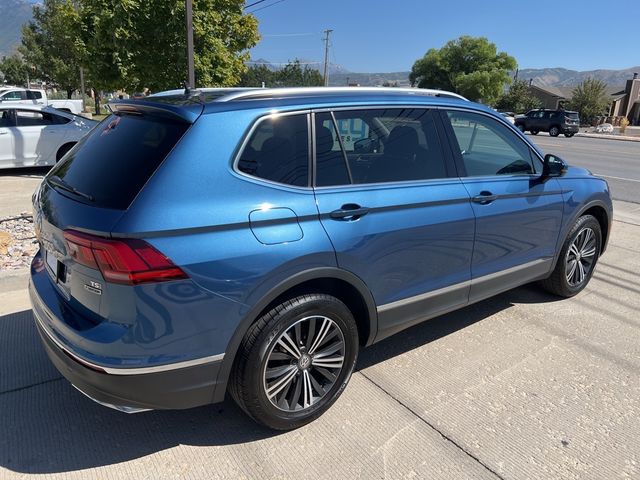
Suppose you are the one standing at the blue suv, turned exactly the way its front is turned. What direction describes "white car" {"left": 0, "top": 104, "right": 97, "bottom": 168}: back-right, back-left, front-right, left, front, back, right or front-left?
left

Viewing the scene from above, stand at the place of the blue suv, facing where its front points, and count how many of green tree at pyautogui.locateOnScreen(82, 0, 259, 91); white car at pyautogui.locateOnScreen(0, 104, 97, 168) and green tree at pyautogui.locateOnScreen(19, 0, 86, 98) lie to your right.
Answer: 0

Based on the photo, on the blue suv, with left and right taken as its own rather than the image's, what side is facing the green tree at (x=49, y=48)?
left

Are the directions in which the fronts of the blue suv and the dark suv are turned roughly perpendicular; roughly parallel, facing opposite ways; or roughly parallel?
roughly perpendicular

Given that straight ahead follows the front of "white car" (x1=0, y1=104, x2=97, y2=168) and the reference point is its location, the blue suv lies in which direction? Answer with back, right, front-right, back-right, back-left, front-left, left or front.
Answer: left

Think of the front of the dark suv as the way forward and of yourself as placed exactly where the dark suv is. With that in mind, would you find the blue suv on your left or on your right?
on your left

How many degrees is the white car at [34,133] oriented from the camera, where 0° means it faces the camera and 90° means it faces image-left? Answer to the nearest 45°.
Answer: approximately 90°

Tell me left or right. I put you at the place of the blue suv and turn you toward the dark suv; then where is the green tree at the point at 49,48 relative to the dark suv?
left

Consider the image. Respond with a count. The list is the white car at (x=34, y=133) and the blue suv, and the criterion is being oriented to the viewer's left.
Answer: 1

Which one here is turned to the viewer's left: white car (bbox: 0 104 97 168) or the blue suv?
the white car

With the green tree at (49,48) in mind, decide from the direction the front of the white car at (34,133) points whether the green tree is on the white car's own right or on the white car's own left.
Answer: on the white car's own right

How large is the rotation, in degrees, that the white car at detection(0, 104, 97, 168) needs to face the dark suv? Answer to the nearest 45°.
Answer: approximately 180°

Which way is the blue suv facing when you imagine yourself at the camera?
facing away from the viewer and to the right of the viewer

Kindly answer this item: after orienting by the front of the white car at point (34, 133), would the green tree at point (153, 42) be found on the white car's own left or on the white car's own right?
on the white car's own right

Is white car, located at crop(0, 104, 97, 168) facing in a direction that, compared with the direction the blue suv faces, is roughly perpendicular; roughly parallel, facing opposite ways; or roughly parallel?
roughly parallel, facing opposite ways
